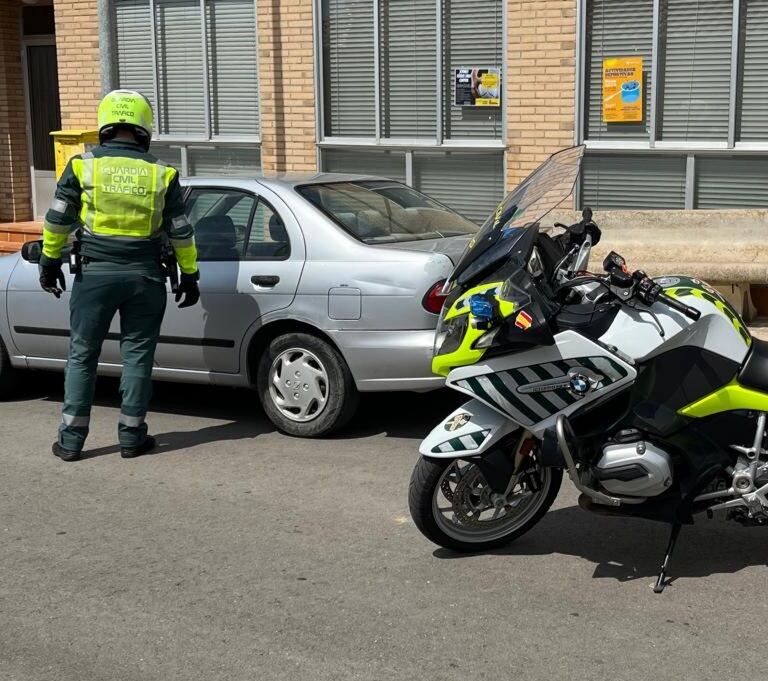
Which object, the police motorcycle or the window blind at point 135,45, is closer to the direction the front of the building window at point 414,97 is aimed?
the police motorcycle

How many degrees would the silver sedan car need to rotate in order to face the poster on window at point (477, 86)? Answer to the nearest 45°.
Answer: approximately 90° to its right

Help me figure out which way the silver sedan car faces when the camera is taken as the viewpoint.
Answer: facing away from the viewer and to the left of the viewer

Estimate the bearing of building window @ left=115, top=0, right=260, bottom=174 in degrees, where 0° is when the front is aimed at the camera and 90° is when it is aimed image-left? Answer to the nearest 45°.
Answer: approximately 0°

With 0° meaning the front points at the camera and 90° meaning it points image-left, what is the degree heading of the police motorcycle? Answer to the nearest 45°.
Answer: approximately 90°

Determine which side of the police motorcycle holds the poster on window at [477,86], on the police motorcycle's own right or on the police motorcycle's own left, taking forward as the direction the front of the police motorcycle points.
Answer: on the police motorcycle's own right

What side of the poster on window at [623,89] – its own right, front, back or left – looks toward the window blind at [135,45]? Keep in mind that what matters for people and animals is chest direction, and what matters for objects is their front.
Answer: right

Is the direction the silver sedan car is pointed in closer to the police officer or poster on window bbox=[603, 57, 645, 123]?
the police officer

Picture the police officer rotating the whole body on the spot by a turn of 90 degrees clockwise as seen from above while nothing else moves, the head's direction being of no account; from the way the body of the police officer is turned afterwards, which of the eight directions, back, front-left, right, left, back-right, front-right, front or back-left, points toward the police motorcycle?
front-right

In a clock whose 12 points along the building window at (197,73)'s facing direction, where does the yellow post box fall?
The yellow post box is roughly at 2 o'clock from the building window.

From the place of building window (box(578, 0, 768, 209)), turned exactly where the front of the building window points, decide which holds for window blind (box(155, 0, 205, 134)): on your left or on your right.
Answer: on your right

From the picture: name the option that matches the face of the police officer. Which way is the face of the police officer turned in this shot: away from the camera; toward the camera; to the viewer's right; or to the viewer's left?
away from the camera
